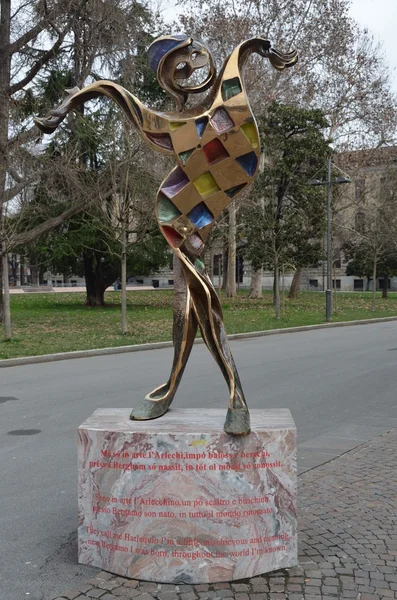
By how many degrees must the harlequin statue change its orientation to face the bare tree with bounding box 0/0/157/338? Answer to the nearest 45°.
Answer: approximately 180°

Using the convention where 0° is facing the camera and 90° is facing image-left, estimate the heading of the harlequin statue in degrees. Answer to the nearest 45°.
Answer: approximately 0°
